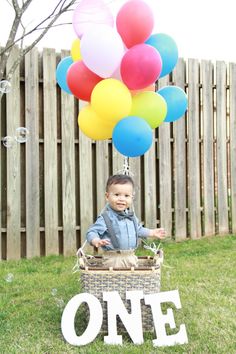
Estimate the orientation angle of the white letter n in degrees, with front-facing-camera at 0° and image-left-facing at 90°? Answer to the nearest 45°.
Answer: approximately 0°
